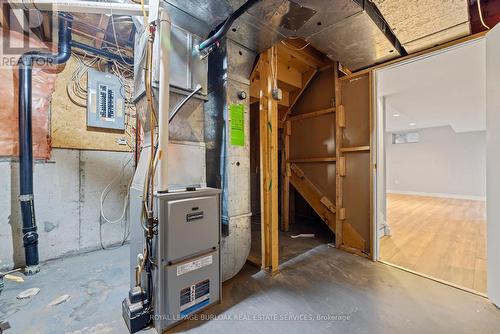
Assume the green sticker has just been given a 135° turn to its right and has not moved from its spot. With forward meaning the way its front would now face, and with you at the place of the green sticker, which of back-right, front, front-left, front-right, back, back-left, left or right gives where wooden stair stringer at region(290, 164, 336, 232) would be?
right

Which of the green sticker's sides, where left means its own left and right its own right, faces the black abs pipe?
right

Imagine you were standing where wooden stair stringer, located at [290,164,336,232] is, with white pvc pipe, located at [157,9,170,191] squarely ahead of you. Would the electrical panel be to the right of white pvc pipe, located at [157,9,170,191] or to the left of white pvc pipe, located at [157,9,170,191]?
right

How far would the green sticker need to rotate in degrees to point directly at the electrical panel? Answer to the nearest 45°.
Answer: approximately 135° to its right

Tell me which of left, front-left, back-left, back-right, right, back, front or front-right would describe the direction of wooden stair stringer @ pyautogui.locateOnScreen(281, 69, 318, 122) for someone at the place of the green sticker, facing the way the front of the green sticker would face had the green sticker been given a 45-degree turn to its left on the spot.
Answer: left

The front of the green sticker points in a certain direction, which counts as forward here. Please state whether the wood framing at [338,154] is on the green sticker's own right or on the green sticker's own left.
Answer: on the green sticker's own left

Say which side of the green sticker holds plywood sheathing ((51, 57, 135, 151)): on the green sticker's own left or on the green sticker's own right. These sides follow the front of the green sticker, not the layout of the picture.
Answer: on the green sticker's own right

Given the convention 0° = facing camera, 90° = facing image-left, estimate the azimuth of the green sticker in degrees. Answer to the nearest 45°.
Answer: approximately 0°
